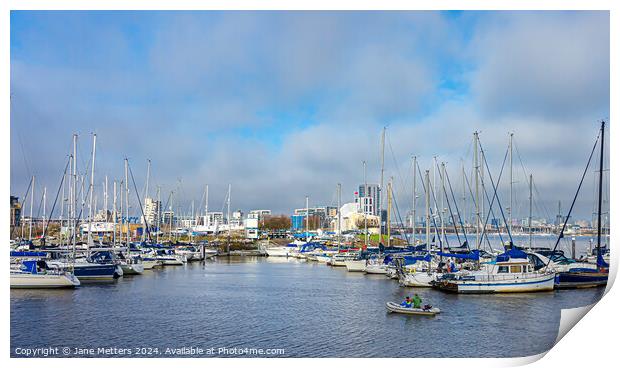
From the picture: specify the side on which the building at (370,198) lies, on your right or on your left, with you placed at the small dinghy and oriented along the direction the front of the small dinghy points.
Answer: on your right

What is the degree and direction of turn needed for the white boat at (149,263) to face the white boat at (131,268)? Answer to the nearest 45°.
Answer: approximately 90° to its right

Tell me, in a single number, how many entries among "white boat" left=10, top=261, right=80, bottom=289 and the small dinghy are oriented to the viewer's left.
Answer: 1

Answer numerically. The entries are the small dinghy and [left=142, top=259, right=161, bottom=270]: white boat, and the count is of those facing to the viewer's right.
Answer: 1

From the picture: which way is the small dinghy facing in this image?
to the viewer's left
